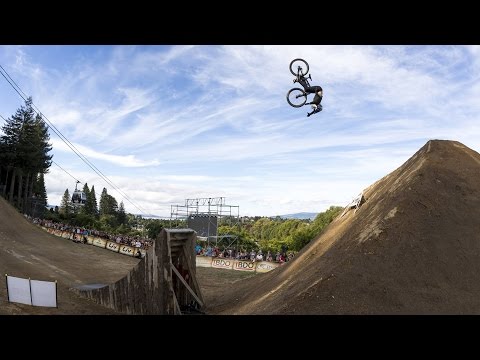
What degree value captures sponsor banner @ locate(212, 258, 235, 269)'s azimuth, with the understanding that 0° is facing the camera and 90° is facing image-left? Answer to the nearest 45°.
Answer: approximately 0°

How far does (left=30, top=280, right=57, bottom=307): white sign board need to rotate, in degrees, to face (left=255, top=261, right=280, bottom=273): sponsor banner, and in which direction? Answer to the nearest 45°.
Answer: approximately 135° to its left

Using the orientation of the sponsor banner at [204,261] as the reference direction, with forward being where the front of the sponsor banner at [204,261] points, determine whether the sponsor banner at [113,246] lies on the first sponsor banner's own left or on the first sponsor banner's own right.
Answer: on the first sponsor banner's own right

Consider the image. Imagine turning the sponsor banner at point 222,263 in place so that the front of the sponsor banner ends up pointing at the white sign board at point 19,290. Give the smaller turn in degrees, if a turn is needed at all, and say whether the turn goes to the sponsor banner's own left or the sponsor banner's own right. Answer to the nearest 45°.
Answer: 0° — it already faces it

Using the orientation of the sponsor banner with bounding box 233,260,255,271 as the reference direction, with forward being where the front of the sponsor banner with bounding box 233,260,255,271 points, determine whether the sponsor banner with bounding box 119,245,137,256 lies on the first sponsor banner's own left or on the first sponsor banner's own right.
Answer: on the first sponsor banner's own right

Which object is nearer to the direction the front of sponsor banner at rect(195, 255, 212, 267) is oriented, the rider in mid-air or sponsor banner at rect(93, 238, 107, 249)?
the rider in mid-air
